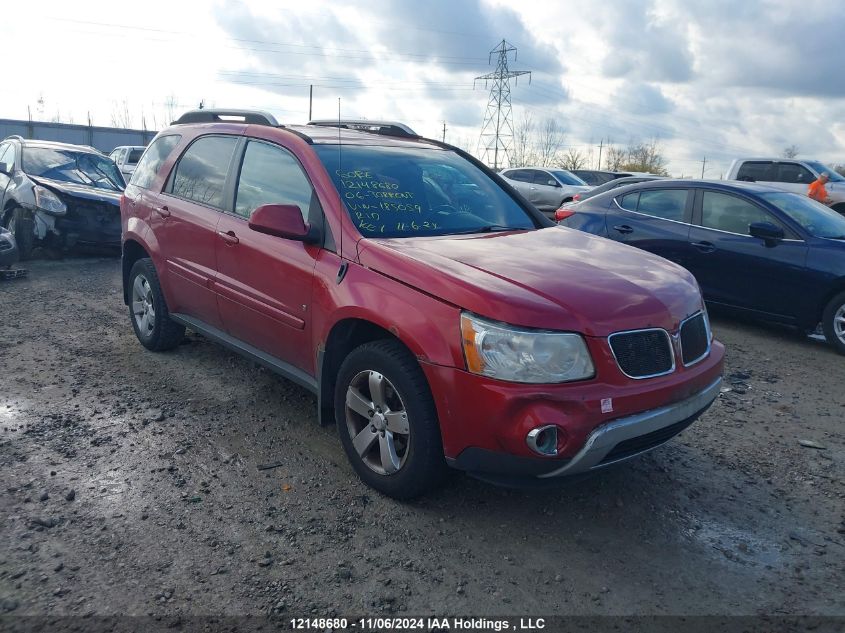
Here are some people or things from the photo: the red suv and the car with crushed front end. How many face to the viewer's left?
0

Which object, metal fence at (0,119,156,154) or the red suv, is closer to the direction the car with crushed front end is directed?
the red suv

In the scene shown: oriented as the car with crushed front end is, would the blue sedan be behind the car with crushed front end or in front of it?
in front

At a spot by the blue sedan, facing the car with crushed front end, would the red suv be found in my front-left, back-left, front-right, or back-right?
front-left

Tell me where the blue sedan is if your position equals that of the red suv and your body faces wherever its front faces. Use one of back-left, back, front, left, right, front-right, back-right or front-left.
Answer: left

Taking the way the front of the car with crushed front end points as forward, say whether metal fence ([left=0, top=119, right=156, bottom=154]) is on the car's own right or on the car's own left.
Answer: on the car's own left

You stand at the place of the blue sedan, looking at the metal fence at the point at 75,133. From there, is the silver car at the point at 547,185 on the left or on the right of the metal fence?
right

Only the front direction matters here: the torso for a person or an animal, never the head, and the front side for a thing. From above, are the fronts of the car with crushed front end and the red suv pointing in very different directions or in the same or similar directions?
same or similar directions

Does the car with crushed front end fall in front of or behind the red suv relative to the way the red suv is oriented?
behind

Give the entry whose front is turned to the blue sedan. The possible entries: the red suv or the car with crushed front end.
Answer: the car with crushed front end

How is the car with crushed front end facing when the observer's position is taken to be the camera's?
facing the viewer and to the right of the viewer

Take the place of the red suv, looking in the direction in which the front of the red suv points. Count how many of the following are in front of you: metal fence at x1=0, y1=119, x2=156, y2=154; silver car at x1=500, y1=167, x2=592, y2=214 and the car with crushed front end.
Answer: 0
